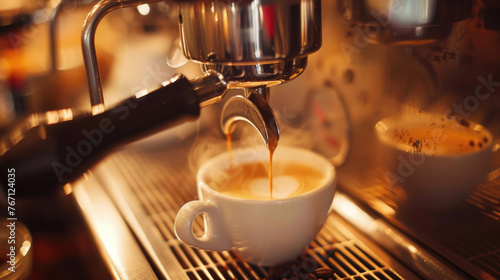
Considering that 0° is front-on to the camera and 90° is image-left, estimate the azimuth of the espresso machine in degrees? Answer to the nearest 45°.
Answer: approximately 45°
